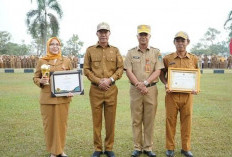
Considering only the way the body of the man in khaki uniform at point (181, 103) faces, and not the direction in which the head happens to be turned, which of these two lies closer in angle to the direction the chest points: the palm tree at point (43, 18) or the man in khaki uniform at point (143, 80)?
the man in khaki uniform

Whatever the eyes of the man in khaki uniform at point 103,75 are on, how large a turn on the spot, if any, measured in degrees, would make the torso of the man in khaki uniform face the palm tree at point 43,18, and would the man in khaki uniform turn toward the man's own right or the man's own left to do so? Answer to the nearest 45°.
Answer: approximately 180°

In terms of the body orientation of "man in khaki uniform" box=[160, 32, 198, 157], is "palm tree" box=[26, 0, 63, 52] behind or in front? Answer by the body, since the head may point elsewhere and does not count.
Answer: behind

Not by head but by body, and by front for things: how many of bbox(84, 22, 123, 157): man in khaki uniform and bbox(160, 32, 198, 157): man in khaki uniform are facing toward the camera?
2

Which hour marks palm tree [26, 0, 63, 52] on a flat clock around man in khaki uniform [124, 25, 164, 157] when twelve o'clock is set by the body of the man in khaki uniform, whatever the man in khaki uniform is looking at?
The palm tree is roughly at 5 o'clock from the man in khaki uniform.

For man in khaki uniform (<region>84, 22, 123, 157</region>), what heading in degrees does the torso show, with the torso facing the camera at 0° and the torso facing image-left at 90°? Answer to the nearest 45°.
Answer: approximately 0°

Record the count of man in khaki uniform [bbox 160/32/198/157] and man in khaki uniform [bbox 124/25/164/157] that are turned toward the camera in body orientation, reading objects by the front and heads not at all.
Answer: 2

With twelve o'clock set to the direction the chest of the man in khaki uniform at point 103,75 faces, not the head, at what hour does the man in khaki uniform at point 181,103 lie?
the man in khaki uniform at point 181,103 is roughly at 9 o'clock from the man in khaki uniform at point 103,75.

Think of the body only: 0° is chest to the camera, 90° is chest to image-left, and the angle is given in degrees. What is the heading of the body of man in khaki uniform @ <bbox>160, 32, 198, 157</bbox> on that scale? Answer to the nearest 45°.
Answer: approximately 0°
